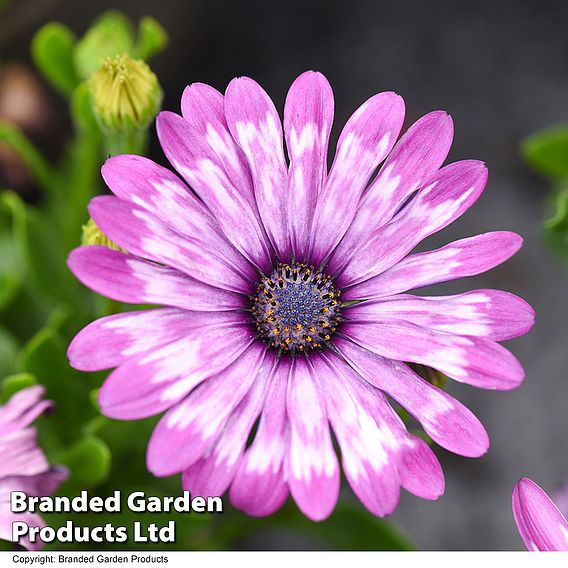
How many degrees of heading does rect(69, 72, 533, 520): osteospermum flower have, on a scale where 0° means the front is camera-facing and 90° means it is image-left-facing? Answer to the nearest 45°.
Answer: approximately 0°
